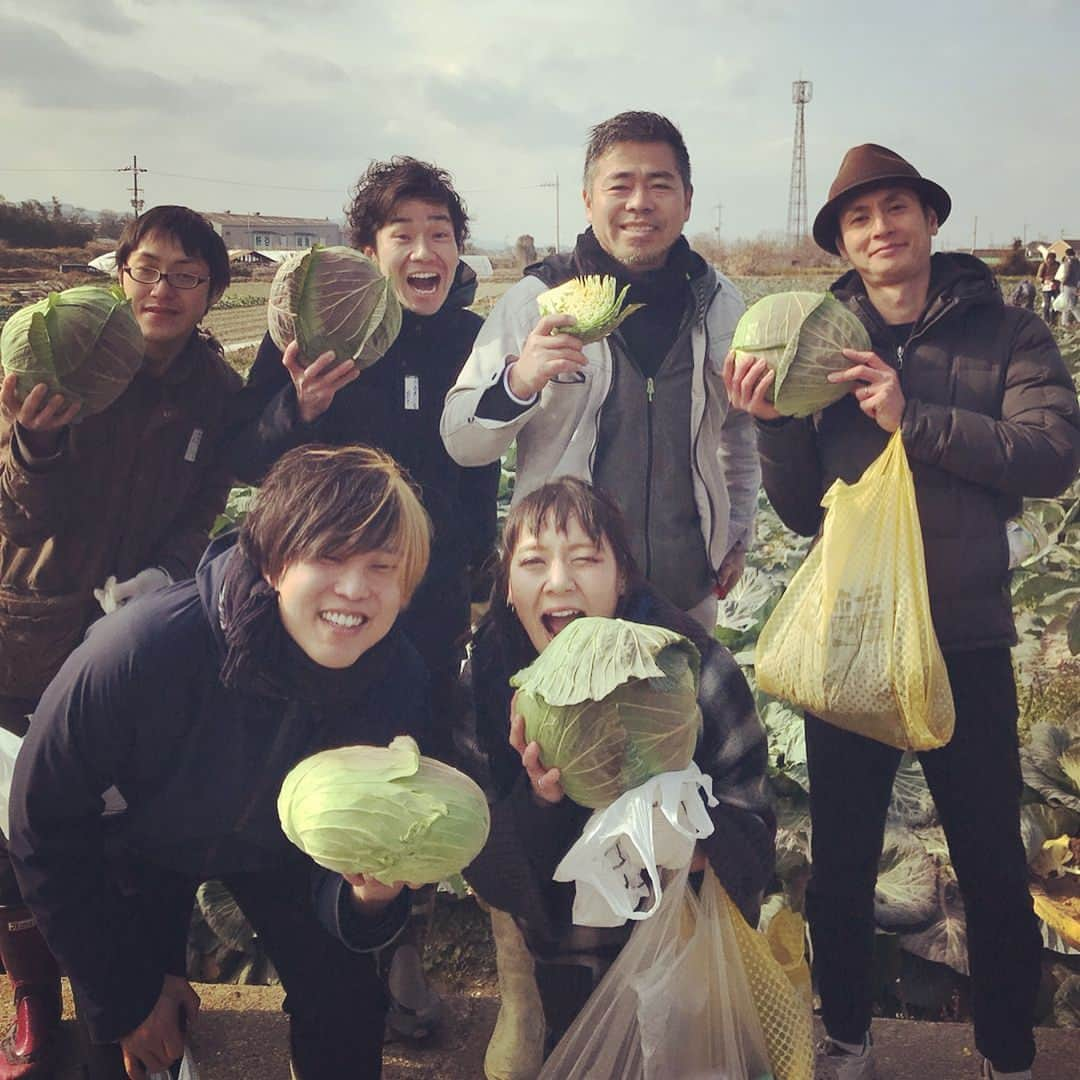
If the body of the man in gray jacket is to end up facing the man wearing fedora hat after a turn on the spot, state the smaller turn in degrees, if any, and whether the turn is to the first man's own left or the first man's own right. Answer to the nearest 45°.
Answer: approximately 45° to the first man's own left

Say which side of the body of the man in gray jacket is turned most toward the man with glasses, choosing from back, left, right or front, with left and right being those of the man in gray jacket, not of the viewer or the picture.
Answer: right

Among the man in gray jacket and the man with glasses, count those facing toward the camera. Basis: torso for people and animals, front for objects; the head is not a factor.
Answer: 2

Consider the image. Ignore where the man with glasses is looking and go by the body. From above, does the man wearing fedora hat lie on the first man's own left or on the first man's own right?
on the first man's own left

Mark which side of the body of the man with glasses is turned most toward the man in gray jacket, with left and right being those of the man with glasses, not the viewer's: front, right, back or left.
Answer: left

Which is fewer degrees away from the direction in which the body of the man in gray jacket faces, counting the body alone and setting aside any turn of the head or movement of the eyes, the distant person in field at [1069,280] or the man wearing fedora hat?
the man wearing fedora hat

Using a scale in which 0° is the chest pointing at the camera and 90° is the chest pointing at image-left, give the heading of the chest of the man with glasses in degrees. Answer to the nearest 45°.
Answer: approximately 0°

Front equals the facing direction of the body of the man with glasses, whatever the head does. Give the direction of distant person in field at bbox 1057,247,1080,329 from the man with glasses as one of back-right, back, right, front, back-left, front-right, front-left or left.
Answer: back-left
